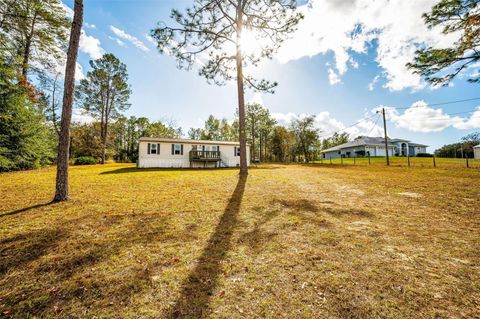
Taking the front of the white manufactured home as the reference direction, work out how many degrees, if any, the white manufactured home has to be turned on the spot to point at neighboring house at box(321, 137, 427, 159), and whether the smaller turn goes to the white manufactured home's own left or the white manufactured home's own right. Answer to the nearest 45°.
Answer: approximately 90° to the white manufactured home's own left

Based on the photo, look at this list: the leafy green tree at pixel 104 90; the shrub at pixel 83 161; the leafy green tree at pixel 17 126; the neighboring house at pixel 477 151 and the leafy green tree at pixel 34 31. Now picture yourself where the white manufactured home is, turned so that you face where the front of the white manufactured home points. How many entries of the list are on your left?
1

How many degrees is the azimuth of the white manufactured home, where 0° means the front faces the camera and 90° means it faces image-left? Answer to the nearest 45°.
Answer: approximately 0°

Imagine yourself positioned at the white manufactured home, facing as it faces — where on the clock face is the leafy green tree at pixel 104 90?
The leafy green tree is roughly at 4 o'clock from the white manufactured home.

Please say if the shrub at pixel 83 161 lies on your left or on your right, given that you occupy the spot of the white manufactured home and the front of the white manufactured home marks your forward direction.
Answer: on your right

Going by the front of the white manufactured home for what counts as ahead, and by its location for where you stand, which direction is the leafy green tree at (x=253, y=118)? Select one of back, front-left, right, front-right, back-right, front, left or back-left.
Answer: back-left

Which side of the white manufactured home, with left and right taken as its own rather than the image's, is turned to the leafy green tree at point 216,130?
back

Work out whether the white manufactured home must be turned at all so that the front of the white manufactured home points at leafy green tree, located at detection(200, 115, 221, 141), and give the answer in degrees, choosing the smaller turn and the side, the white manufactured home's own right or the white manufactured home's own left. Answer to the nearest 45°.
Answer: approximately 180°

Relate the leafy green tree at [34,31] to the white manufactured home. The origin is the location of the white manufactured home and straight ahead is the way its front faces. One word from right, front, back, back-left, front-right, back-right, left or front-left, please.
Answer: front-right

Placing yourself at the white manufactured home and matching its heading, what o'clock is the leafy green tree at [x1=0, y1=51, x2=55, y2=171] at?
The leafy green tree is roughly at 2 o'clock from the white manufactured home.

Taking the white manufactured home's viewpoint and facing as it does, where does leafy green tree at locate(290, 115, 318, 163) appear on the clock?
The leafy green tree is roughly at 8 o'clock from the white manufactured home.

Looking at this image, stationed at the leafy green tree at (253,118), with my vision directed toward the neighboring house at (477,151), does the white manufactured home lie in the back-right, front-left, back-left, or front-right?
back-right

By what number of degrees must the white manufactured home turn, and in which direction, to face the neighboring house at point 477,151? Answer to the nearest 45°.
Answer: approximately 90° to its left

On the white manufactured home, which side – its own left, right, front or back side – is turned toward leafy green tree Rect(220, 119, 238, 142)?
back

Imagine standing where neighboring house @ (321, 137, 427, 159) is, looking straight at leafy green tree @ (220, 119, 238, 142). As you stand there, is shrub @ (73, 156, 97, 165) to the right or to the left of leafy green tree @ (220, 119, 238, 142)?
left
